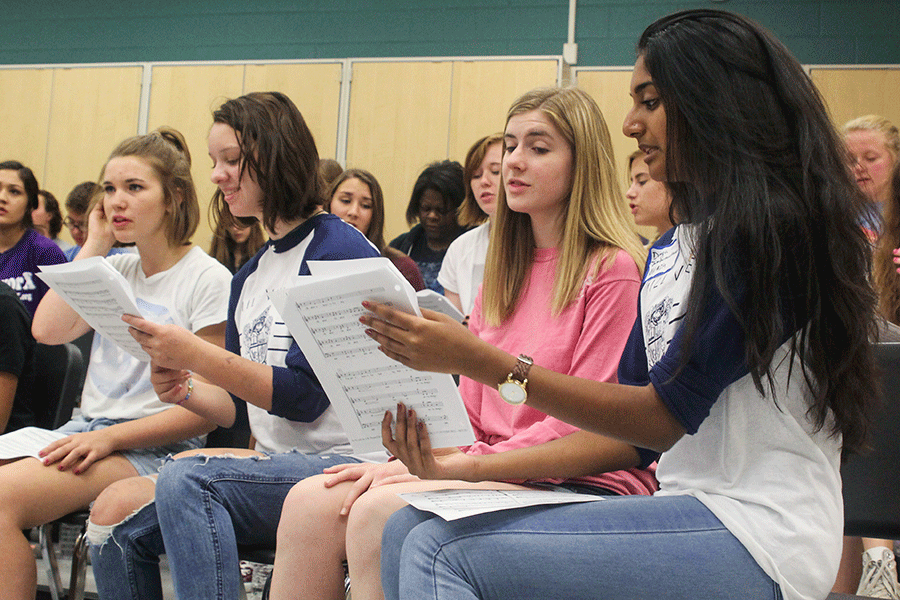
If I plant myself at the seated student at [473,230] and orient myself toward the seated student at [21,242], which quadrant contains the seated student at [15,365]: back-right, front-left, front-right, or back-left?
front-left

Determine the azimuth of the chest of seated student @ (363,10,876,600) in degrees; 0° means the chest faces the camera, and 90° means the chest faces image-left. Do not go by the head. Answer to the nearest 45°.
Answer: approximately 90°

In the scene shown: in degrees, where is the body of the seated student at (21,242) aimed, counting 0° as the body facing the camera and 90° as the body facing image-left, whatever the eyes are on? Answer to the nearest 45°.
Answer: approximately 45°

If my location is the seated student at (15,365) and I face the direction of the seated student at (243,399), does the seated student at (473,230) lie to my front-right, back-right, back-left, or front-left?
front-left

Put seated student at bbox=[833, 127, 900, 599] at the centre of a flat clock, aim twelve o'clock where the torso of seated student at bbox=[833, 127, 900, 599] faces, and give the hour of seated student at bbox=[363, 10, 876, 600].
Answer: seated student at bbox=[363, 10, 876, 600] is roughly at 11 o'clock from seated student at bbox=[833, 127, 900, 599].

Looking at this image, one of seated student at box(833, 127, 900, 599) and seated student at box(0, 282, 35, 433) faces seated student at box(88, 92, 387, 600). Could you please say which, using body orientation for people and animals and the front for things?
seated student at box(833, 127, 900, 599)

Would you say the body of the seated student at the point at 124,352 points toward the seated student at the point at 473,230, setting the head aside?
no

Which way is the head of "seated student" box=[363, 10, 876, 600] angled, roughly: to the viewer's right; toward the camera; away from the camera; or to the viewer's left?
to the viewer's left

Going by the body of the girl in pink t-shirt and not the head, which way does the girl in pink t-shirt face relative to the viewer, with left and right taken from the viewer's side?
facing the viewer and to the left of the viewer

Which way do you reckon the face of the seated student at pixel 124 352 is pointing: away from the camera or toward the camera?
toward the camera

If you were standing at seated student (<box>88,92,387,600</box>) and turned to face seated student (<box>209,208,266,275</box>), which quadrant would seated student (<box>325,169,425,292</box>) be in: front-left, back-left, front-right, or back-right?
front-right

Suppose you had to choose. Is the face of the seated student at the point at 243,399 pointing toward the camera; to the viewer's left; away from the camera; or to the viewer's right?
to the viewer's left

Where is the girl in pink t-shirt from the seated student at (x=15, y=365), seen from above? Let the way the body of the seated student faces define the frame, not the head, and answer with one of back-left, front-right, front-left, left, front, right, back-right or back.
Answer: back-left

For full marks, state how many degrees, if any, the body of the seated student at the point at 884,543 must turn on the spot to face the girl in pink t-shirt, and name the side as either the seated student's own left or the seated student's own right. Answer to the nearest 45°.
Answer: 0° — they already face them

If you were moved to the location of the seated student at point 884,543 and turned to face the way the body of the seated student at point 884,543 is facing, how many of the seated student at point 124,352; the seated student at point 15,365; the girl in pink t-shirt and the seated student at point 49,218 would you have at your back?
0
